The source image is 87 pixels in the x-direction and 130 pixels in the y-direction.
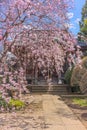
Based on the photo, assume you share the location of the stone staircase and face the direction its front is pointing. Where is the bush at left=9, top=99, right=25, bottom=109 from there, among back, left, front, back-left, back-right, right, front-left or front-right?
front

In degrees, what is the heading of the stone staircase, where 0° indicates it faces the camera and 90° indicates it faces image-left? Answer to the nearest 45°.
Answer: approximately 0°
